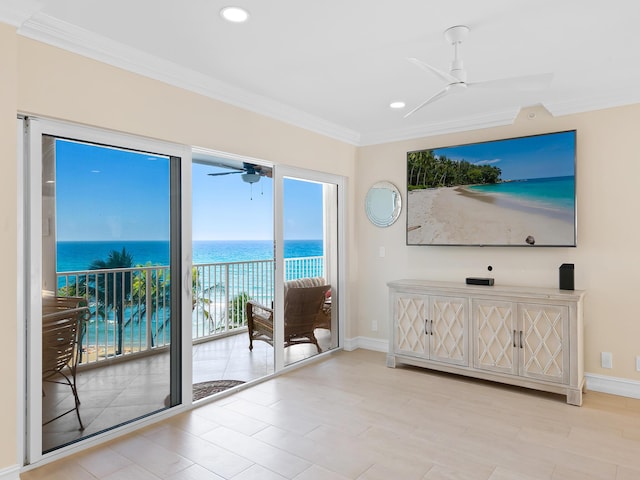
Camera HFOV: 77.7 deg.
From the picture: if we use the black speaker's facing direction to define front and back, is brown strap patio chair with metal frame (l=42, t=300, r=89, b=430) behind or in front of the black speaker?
in front

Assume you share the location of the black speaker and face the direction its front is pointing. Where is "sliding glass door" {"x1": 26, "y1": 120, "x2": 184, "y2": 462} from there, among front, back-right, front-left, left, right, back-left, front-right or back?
front-right

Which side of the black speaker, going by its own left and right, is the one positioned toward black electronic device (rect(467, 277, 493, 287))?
right

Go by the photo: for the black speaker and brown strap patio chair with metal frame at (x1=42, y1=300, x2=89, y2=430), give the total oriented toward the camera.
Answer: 1
